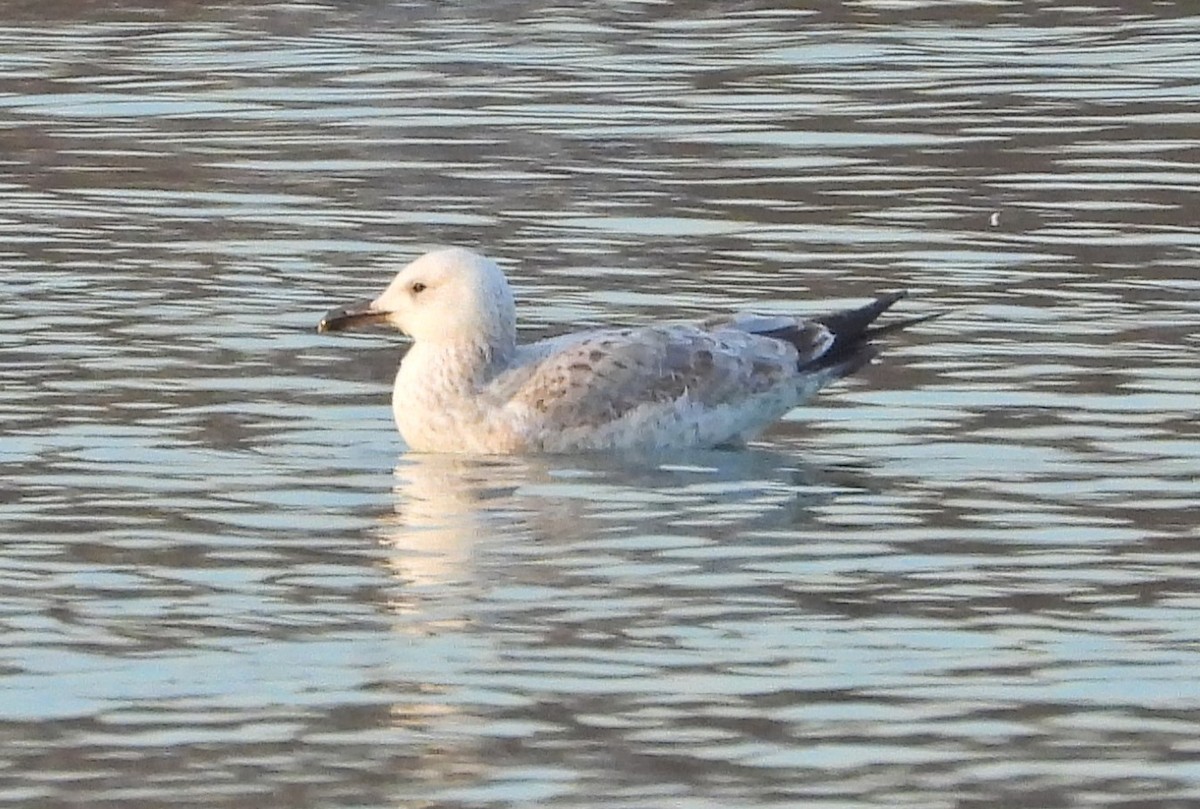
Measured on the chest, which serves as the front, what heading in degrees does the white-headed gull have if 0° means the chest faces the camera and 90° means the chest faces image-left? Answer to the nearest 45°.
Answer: approximately 90°
